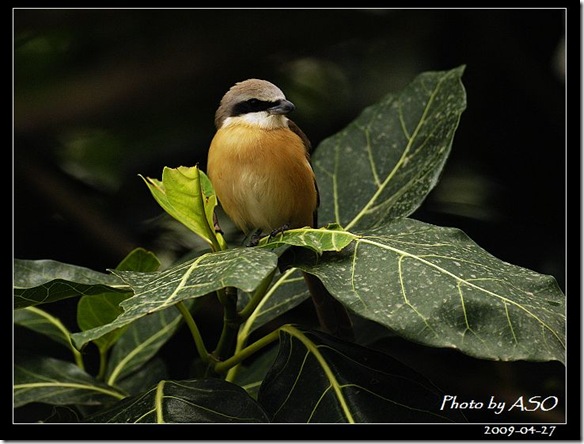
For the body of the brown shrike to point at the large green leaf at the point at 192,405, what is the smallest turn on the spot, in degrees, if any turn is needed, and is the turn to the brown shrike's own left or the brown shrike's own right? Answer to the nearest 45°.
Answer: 0° — it already faces it

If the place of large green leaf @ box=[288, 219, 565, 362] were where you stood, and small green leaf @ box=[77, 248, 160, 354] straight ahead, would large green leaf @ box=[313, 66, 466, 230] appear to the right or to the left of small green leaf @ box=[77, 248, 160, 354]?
right

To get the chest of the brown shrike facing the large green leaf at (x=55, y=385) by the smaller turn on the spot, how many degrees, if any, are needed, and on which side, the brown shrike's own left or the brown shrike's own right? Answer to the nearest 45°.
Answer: approximately 45° to the brown shrike's own right

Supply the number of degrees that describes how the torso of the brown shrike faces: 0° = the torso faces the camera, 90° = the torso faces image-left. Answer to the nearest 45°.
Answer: approximately 0°
